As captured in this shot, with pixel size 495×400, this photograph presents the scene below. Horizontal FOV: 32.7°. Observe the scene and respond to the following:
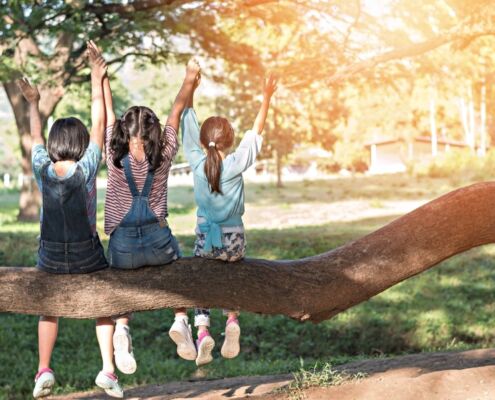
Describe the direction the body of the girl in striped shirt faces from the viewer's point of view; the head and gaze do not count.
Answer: away from the camera

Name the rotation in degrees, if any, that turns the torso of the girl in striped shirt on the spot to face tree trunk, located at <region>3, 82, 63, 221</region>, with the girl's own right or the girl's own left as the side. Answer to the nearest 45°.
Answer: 0° — they already face it

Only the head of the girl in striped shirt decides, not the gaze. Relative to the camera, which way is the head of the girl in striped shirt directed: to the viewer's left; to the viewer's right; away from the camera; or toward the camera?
away from the camera
